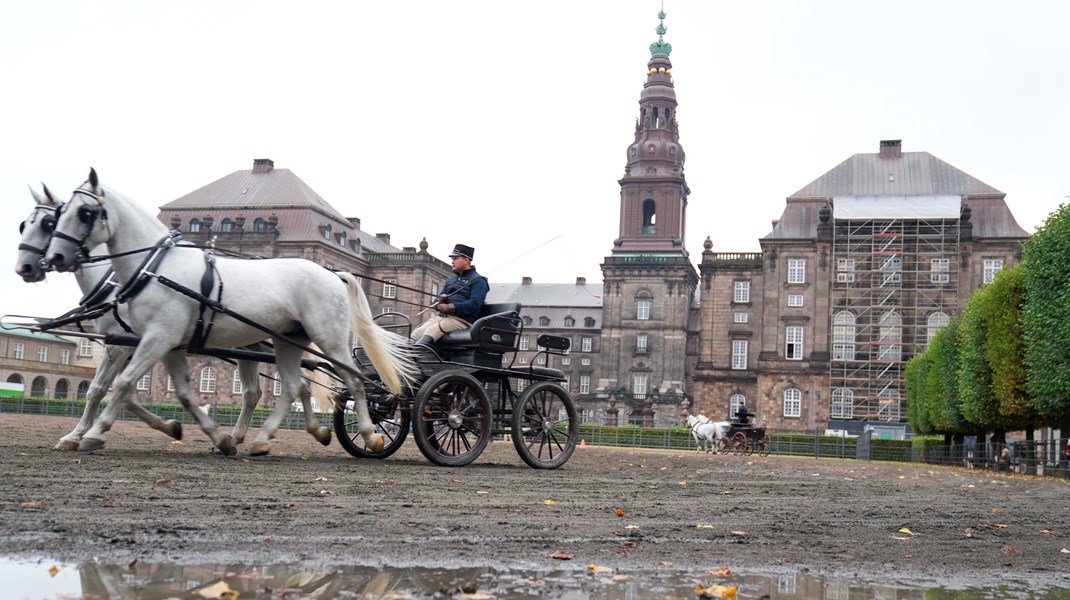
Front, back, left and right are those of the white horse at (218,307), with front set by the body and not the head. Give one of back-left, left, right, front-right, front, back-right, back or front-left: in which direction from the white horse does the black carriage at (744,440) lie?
back-right

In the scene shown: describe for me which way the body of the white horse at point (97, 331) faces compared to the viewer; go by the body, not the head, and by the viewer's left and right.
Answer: facing to the left of the viewer

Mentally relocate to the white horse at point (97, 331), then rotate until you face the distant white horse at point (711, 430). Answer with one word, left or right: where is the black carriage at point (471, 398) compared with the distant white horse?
right

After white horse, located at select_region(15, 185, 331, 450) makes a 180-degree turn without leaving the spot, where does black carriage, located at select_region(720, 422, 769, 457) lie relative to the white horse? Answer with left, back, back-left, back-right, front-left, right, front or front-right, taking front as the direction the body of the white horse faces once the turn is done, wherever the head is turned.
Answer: front-left

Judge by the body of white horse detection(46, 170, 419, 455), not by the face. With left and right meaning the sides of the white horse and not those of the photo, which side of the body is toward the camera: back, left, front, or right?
left
